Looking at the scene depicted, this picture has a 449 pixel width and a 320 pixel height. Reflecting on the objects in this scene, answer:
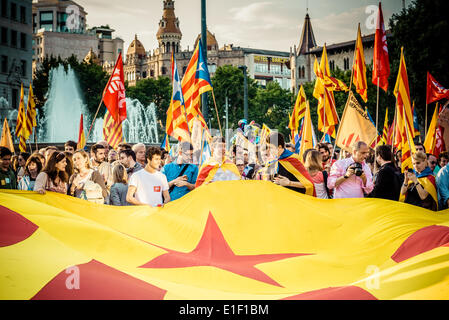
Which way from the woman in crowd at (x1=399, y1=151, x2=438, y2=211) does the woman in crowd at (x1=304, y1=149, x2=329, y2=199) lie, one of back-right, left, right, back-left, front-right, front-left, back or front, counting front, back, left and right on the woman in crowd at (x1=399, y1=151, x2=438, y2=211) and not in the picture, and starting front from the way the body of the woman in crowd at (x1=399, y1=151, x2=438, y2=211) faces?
front-right

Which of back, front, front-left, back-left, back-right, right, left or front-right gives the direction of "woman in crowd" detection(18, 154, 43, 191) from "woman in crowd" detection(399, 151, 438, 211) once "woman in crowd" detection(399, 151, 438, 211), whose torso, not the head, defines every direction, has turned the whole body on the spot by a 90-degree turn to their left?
back-right

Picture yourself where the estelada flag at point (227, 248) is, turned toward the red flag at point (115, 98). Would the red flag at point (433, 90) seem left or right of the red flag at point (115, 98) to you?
right

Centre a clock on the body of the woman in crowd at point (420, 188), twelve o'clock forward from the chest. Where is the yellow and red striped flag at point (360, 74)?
The yellow and red striped flag is roughly at 4 o'clock from the woman in crowd.

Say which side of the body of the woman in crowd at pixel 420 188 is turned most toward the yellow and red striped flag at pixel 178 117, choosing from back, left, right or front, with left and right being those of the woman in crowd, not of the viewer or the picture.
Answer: right

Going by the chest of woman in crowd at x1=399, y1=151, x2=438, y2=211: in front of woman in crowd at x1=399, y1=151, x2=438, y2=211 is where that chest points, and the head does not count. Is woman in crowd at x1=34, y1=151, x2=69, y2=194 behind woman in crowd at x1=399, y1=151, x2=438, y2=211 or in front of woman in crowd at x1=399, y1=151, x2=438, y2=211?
in front

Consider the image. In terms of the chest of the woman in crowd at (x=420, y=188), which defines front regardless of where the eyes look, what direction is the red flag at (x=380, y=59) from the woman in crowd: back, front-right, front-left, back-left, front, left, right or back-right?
back-right

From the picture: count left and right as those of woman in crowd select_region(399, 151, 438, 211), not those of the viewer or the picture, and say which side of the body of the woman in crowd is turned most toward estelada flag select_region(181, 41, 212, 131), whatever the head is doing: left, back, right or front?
right

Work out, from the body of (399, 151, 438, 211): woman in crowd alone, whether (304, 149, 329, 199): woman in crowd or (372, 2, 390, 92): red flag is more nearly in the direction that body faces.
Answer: the woman in crowd

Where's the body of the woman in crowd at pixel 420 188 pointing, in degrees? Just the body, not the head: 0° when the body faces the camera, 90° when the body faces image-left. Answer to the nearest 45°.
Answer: approximately 45°

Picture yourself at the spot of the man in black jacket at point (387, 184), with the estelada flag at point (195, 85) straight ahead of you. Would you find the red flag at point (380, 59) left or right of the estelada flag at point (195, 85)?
right
